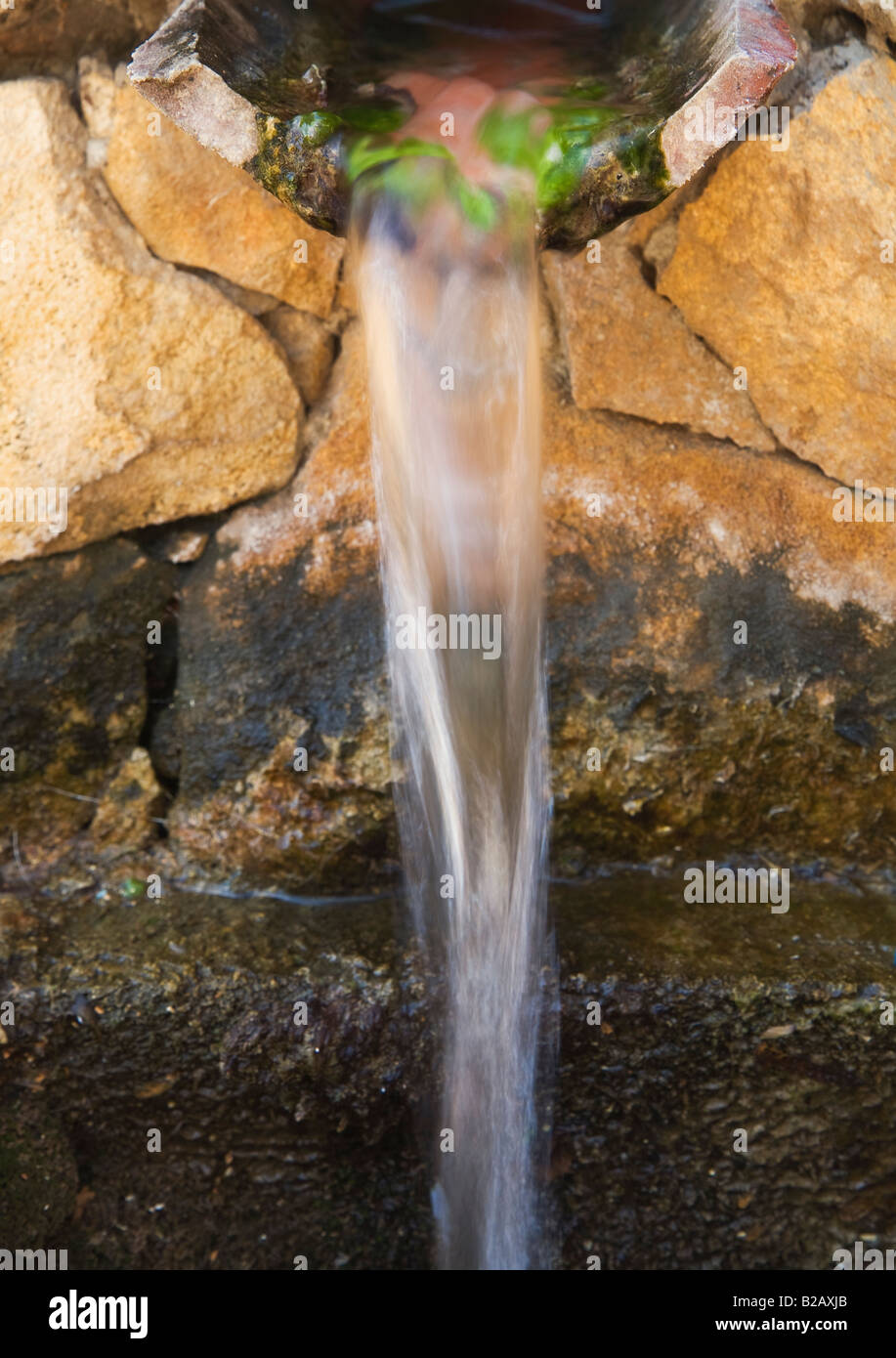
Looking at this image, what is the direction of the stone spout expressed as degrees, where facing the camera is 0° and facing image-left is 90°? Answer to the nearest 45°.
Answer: approximately 0°

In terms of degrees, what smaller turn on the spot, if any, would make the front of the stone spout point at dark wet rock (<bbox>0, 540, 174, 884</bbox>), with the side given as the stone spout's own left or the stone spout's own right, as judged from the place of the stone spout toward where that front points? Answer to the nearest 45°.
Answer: approximately 135° to the stone spout's own right

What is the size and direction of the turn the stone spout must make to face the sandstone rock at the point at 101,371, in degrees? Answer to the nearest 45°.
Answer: approximately 135° to its right
